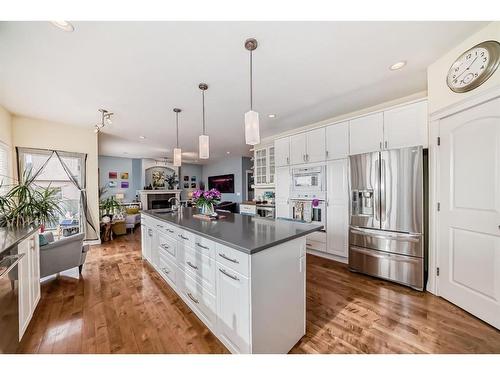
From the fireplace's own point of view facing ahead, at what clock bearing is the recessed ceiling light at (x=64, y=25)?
The recessed ceiling light is roughly at 12 o'clock from the fireplace.

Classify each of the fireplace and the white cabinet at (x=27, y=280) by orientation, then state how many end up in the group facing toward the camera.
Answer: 1

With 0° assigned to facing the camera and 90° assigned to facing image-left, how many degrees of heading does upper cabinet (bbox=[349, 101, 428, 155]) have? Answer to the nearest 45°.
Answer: approximately 45°

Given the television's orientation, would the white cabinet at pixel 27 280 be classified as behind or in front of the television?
in front

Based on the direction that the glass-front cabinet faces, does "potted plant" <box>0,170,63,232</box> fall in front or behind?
in front

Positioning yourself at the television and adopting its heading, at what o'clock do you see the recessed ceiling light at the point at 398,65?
The recessed ceiling light is roughly at 10 o'clock from the television.

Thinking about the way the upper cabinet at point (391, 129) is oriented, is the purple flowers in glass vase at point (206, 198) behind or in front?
in front

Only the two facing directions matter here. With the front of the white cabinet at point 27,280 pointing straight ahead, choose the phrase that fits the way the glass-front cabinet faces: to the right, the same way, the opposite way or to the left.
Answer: the opposite way

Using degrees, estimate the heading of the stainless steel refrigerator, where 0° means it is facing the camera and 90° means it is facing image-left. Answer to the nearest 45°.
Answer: approximately 45°

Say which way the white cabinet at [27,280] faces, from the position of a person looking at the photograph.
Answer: facing to the right of the viewer

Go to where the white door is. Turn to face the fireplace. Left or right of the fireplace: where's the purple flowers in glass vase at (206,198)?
left
